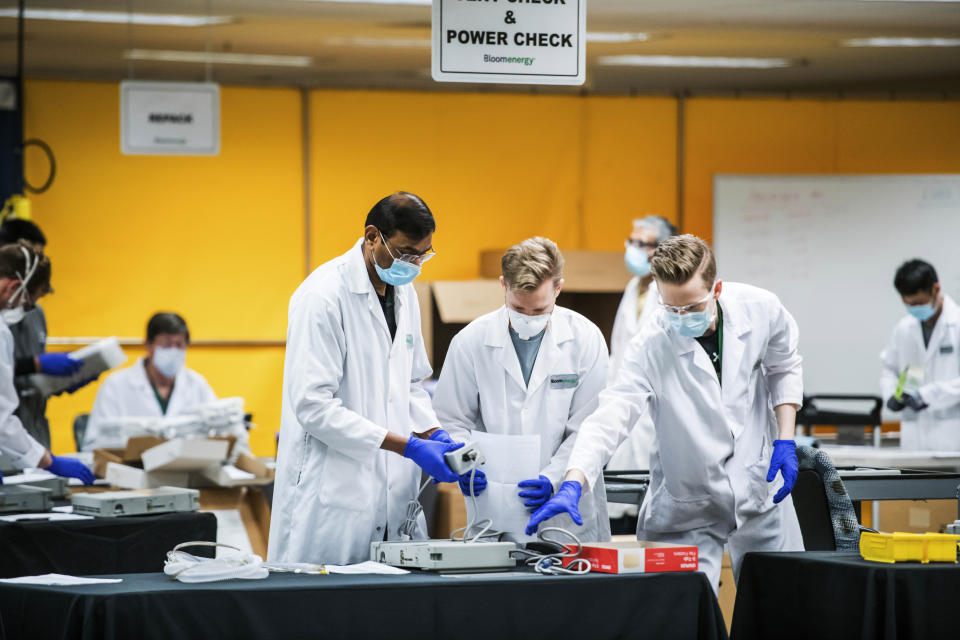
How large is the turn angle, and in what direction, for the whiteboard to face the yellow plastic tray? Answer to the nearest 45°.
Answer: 0° — it already faces it

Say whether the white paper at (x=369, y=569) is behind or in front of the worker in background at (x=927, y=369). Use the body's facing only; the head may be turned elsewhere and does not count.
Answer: in front

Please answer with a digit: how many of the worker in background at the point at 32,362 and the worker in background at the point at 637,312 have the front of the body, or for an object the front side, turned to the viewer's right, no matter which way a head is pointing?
1

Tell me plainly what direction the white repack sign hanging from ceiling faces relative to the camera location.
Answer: facing the viewer

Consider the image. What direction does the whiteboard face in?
toward the camera

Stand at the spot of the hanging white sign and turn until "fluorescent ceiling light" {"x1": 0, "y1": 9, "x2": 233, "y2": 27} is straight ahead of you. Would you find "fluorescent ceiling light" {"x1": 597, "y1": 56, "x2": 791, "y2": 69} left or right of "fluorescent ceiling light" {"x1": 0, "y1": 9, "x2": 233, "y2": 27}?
right

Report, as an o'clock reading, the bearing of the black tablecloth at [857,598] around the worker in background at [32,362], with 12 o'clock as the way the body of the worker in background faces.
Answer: The black tablecloth is roughly at 2 o'clock from the worker in background.

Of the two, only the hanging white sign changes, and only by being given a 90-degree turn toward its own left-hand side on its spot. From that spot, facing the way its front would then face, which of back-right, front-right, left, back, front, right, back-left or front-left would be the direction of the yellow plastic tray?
front-right

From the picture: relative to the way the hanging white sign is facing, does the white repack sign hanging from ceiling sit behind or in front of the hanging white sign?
behind

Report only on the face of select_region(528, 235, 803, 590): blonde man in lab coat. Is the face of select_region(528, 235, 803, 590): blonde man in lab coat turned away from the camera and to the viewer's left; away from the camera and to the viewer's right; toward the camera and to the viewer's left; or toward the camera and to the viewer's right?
toward the camera and to the viewer's left

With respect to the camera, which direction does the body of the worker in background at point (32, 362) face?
to the viewer's right

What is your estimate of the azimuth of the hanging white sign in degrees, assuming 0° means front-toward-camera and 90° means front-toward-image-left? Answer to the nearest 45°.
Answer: approximately 0°
